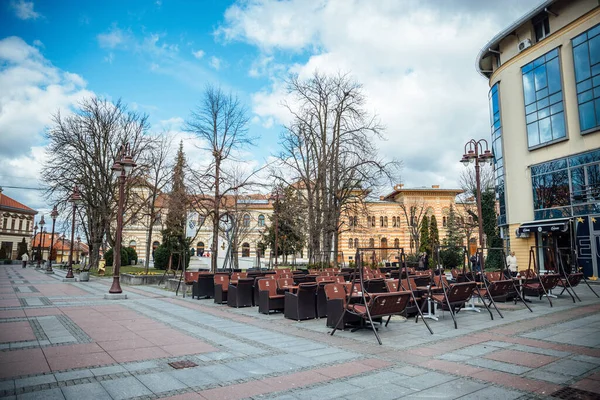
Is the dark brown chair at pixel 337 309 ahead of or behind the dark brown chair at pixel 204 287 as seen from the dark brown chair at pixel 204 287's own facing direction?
behind

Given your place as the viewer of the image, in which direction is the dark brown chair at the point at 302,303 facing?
facing away from the viewer and to the left of the viewer

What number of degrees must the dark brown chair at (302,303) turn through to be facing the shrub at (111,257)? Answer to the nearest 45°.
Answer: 0° — it already faces it

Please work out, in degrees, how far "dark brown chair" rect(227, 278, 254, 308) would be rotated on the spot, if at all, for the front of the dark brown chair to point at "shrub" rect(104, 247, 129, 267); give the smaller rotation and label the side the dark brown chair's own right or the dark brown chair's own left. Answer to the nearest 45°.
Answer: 0° — it already faces it

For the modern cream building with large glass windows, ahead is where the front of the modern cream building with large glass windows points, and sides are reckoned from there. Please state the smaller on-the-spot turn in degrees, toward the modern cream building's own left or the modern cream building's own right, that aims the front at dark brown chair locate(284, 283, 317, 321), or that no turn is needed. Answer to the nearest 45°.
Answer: approximately 45° to the modern cream building's own left

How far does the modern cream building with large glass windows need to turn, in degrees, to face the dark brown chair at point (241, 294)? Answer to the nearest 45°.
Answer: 0° — it already faces it
